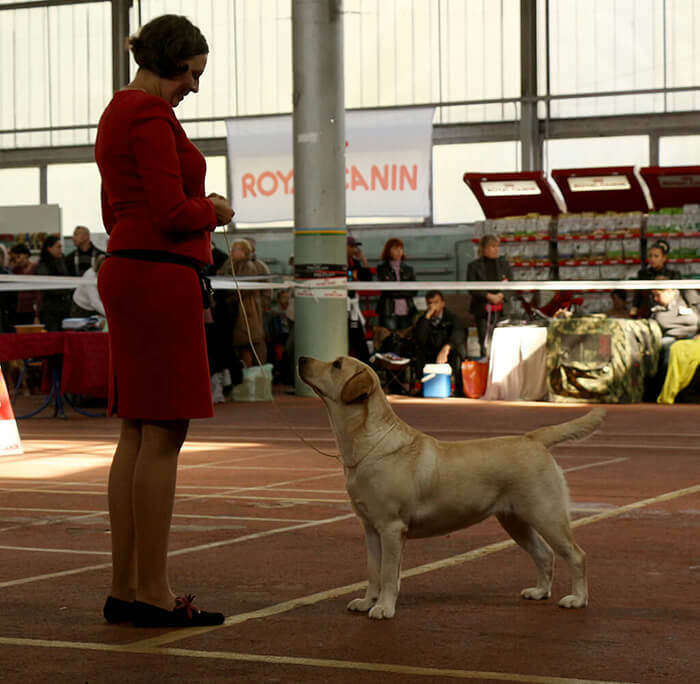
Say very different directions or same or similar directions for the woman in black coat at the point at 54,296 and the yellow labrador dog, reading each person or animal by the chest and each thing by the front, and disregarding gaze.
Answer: very different directions

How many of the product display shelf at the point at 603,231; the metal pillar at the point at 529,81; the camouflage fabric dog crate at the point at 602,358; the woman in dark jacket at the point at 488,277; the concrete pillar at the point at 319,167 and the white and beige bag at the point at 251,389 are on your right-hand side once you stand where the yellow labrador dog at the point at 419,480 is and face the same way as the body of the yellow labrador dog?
6

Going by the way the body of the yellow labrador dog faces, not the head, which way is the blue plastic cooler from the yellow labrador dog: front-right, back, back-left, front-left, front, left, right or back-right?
right

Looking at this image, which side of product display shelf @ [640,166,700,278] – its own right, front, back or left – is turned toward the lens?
front

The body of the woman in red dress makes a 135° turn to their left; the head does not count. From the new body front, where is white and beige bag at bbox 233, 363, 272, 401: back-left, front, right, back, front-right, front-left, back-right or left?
front-right

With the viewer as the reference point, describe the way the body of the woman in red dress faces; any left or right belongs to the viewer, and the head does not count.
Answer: facing to the right of the viewer

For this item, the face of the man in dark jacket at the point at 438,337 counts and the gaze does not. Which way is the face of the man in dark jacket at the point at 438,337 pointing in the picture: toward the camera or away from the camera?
toward the camera

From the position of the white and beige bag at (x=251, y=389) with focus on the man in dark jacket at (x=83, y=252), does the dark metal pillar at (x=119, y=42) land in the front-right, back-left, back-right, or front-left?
front-right

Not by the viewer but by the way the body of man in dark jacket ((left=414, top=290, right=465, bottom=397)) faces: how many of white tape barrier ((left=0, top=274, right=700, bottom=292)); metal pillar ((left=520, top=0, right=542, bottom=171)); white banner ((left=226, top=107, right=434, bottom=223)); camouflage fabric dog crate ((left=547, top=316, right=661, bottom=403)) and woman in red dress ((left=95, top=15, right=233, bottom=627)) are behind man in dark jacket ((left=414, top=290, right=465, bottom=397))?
2

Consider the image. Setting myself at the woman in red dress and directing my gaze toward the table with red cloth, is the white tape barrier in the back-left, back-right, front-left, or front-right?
front-right

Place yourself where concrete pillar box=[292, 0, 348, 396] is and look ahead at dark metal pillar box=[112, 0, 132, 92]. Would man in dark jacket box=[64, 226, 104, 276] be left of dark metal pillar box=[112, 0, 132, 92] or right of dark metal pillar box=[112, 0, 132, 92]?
left

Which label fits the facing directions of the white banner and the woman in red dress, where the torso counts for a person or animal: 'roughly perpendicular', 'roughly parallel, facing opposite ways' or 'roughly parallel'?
roughly perpendicular

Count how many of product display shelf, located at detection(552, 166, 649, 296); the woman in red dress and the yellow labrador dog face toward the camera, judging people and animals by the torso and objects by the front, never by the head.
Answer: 1

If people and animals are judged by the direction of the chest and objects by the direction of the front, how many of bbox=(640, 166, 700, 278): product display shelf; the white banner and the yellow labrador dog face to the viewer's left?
1
